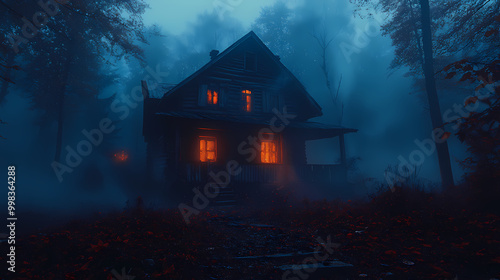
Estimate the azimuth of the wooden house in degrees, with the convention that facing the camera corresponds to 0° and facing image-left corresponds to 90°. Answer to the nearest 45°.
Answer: approximately 0°

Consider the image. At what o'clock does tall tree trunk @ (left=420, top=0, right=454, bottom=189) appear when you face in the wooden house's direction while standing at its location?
The tall tree trunk is roughly at 10 o'clock from the wooden house.
